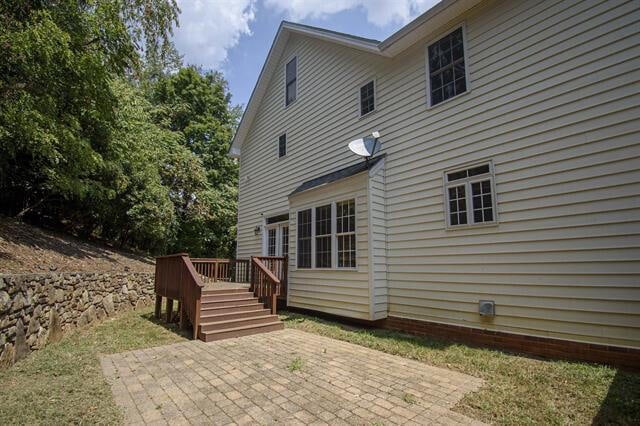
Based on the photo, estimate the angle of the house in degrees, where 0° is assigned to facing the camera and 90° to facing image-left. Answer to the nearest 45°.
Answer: approximately 225°

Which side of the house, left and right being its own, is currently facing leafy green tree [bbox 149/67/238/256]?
left

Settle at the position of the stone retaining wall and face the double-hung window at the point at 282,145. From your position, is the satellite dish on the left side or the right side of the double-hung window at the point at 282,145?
right

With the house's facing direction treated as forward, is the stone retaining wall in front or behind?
behind

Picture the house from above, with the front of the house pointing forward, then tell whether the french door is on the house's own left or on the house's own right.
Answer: on the house's own left
